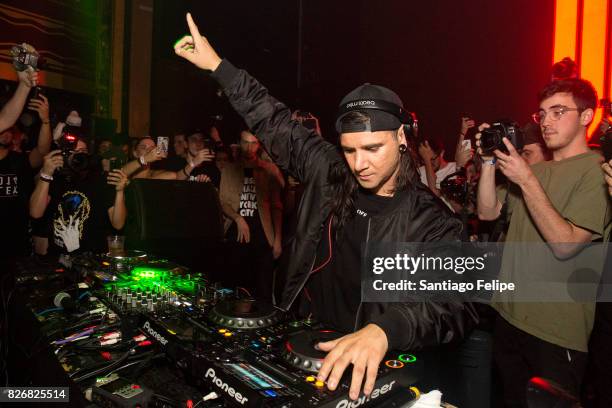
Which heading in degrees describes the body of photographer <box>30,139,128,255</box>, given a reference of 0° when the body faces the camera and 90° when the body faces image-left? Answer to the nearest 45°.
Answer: approximately 0°

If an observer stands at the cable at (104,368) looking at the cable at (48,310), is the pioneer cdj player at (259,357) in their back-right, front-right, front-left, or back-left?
back-right

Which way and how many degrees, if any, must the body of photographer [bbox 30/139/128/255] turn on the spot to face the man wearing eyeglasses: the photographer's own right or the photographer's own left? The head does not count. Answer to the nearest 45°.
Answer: approximately 45° to the photographer's own left

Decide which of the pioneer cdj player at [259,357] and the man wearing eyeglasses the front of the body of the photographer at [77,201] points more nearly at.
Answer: the pioneer cdj player

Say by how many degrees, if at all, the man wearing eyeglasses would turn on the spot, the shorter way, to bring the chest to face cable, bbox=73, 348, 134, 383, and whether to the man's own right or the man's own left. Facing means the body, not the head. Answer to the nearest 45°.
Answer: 0° — they already face it

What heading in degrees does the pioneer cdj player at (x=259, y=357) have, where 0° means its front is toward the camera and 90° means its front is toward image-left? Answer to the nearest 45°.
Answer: approximately 225°

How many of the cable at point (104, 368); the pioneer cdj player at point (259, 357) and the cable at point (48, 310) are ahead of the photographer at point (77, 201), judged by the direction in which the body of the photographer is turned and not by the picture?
3

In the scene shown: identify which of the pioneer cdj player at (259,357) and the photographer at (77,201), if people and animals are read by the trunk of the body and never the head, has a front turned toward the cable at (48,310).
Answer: the photographer

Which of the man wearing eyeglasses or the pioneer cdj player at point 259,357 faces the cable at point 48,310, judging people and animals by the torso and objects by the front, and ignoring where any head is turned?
the man wearing eyeglasses

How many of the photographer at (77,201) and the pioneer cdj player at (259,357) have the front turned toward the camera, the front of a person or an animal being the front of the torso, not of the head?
1

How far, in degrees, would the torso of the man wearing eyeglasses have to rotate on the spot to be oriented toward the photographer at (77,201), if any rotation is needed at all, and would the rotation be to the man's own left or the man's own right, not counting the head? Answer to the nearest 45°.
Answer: approximately 45° to the man's own right

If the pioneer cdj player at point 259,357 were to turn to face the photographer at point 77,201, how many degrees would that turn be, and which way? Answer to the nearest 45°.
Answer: approximately 90° to its left
